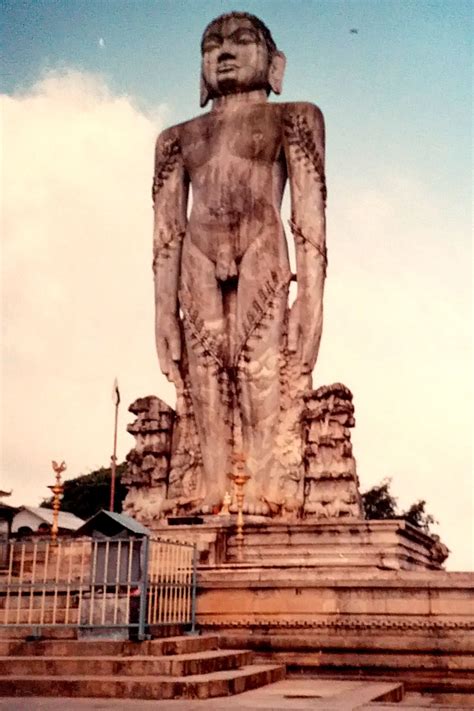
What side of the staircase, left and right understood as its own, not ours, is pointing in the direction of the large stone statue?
back

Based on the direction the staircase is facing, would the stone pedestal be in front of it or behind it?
behind

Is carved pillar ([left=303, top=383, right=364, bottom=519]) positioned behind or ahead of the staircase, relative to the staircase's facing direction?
behind

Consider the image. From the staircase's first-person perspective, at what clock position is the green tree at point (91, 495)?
The green tree is roughly at 6 o'clock from the staircase.

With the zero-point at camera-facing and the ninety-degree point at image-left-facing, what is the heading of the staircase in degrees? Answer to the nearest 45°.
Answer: approximately 0°

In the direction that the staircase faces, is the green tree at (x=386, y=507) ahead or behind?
behind
